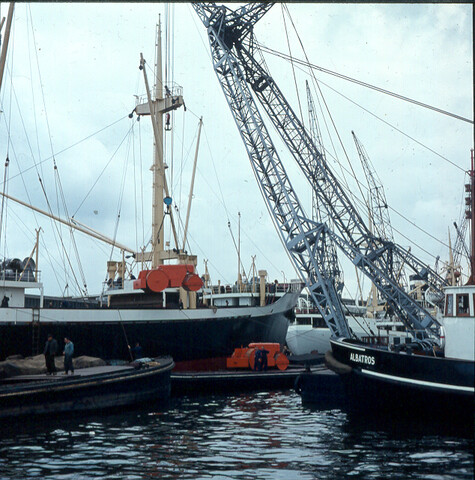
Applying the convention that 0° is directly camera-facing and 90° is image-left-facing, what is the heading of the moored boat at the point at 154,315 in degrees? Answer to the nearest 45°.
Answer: approximately 270°

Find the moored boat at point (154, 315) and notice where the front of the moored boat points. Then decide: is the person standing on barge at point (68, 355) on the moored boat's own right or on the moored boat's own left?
on the moored boat's own right

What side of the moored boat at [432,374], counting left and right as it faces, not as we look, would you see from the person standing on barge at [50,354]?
front

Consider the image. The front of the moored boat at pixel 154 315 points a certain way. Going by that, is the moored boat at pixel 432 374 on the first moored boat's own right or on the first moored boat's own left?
on the first moored boat's own right

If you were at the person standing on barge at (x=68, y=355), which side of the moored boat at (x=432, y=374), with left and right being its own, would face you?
front

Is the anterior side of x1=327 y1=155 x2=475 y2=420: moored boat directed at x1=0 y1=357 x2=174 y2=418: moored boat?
yes

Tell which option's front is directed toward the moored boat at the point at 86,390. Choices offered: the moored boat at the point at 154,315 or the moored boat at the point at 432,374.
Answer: the moored boat at the point at 432,374

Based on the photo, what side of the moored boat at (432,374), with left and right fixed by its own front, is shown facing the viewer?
left

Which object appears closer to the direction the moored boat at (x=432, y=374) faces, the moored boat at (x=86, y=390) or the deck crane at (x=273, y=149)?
the moored boat

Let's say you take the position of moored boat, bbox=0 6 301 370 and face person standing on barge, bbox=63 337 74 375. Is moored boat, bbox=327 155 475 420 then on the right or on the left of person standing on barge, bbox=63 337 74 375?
left

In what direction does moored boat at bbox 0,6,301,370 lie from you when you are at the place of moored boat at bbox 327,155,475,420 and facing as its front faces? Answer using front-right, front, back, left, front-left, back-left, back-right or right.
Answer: front-right
